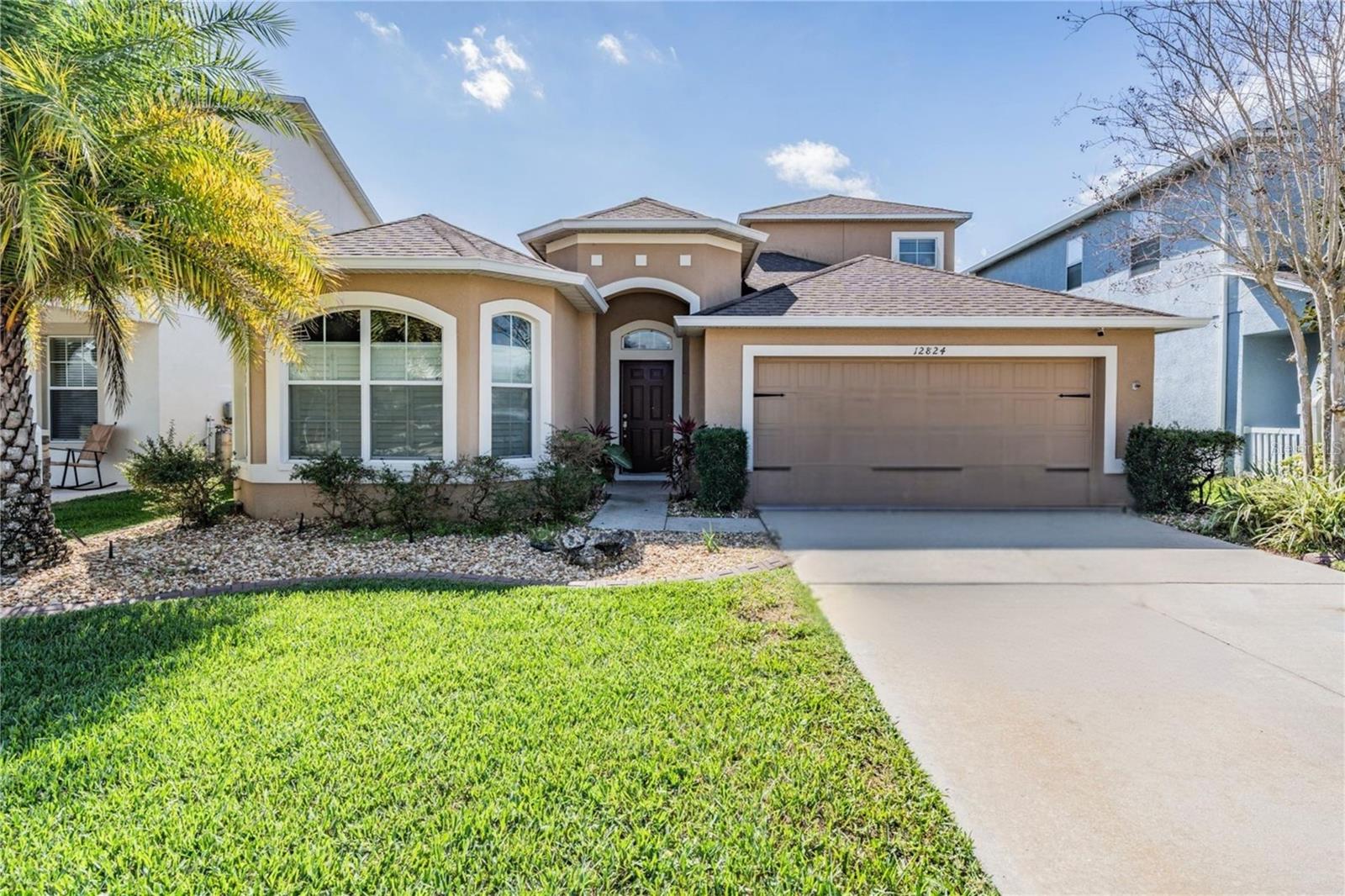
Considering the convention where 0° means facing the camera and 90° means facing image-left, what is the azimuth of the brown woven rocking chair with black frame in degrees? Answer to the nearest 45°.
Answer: approximately 45°

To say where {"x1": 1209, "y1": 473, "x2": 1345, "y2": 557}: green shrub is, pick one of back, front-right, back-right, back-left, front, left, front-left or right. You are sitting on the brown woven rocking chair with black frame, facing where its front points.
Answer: left

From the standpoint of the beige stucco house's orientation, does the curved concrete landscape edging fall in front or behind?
in front

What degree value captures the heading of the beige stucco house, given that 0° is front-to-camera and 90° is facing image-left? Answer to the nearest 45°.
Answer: approximately 0°

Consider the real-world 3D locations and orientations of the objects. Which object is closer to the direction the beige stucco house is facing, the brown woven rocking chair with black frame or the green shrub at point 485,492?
the green shrub

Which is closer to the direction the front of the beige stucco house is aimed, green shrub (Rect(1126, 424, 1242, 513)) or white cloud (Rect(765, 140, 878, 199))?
the green shrub
